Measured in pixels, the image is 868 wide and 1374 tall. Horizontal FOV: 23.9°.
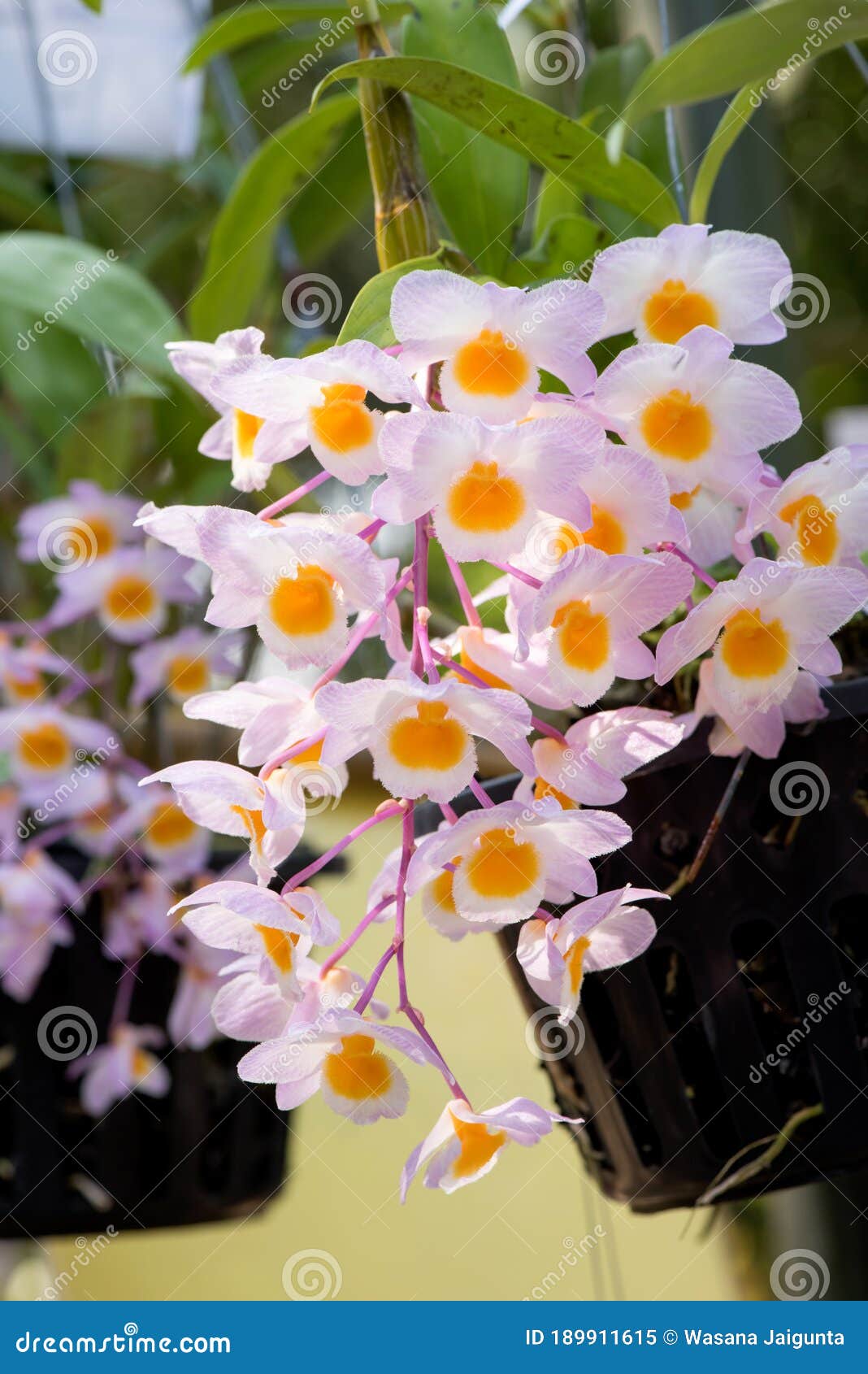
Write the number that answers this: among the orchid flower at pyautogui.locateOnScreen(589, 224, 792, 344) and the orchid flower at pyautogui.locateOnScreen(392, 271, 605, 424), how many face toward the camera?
2

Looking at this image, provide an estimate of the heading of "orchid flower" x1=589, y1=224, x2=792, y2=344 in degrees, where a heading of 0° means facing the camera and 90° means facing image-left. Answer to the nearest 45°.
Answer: approximately 0°
